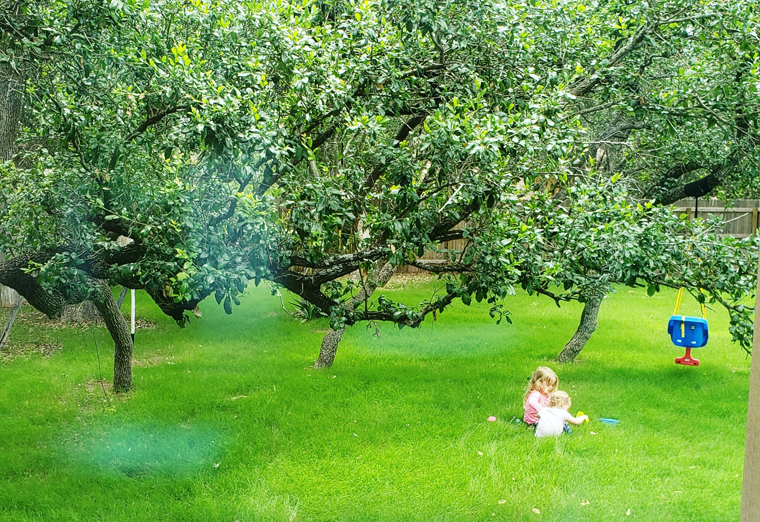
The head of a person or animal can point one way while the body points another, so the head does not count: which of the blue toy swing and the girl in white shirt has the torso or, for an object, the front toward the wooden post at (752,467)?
the blue toy swing

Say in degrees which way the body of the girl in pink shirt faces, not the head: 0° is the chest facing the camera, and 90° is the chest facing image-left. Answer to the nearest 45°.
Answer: approximately 315°

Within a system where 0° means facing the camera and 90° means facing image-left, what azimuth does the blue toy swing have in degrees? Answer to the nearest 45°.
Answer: approximately 0°

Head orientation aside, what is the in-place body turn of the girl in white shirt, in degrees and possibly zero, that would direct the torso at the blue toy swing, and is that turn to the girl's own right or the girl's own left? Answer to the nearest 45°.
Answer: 0° — they already face it

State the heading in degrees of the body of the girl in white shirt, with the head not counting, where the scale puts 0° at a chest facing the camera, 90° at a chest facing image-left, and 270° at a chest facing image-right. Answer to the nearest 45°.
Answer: approximately 225°

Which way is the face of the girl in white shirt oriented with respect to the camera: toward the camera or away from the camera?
away from the camera

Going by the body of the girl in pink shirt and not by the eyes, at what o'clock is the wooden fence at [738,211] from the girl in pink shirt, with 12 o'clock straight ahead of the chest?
The wooden fence is roughly at 8 o'clock from the girl in pink shirt.

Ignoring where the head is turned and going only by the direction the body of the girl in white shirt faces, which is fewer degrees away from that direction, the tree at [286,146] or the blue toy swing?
the blue toy swing

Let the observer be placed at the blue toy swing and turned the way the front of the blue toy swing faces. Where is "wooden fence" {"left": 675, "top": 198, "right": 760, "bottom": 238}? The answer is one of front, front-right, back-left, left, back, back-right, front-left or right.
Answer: back

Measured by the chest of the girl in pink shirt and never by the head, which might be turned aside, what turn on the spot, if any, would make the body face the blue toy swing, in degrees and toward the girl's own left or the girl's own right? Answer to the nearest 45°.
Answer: approximately 90° to the girl's own left
